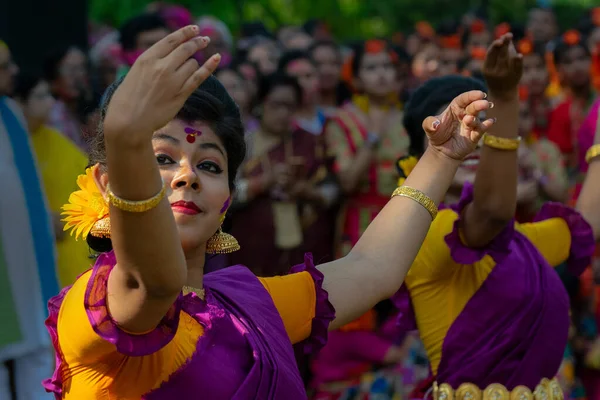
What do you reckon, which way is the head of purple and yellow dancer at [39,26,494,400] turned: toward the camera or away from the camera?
toward the camera

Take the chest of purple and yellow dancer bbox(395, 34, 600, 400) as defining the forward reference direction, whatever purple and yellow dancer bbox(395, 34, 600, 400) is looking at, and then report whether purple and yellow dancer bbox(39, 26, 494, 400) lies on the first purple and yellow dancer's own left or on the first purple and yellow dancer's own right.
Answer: on the first purple and yellow dancer's own right

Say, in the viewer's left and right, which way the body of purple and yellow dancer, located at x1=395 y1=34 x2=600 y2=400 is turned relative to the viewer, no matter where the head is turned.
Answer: facing the viewer and to the right of the viewer
